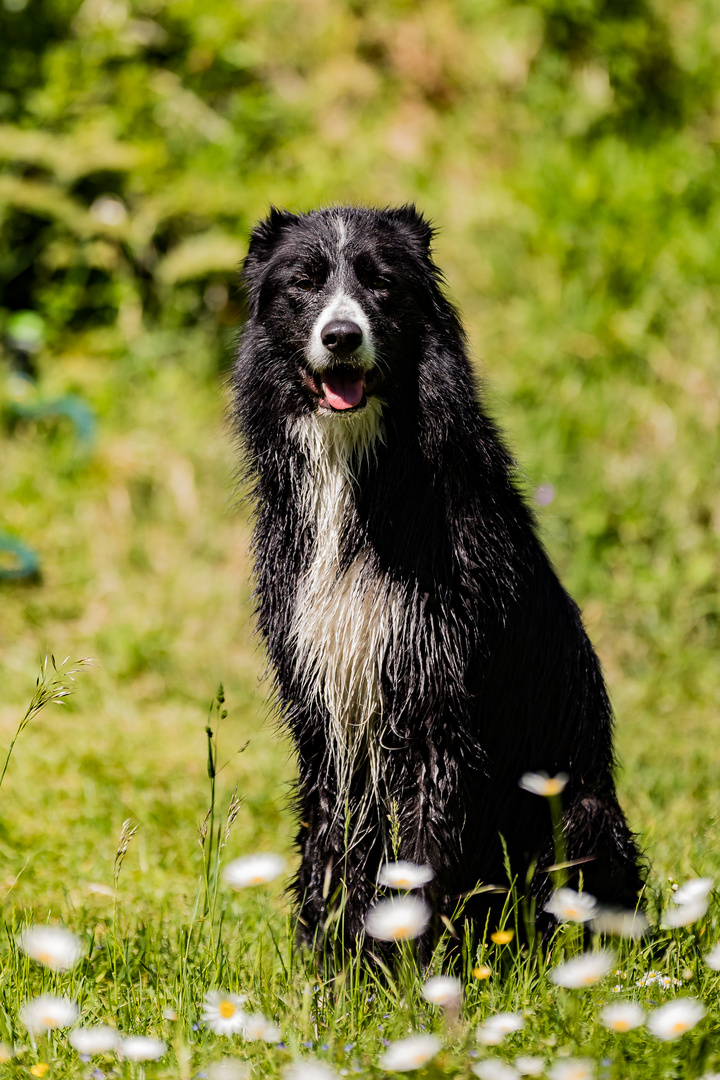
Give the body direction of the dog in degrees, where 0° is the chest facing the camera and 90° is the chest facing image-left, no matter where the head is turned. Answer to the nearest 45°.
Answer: approximately 45°

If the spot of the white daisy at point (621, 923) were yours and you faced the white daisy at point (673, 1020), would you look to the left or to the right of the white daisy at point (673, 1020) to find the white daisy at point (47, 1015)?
right
